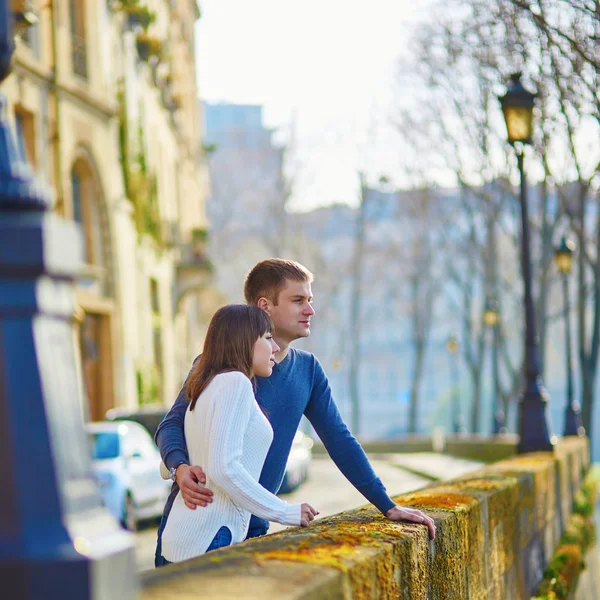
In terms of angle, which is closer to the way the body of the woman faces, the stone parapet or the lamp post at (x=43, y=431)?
the stone parapet

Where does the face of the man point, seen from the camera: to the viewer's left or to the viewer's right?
to the viewer's right

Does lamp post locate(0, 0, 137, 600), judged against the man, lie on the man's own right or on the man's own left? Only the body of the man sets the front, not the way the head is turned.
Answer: on the man's own right

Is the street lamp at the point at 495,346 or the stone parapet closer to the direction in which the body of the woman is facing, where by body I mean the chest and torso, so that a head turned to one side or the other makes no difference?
the stone parapet

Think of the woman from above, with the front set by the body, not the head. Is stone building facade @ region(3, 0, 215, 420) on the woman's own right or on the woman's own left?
on the woman's own left

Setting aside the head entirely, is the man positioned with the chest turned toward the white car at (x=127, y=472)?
no

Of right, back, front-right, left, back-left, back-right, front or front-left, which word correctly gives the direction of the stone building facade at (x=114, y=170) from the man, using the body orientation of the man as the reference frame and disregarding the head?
back-left

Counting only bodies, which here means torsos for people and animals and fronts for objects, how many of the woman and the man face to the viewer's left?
0

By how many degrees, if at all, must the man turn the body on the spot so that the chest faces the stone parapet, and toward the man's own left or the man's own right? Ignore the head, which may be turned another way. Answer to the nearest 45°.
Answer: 0° — they already face it

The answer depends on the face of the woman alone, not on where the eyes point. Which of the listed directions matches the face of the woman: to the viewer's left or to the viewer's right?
to the viewer's right

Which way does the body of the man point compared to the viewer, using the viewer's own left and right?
facing the viewer and to the right of the viewer

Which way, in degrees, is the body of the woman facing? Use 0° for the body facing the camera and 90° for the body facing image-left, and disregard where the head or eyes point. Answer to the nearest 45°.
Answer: approximately 270°
